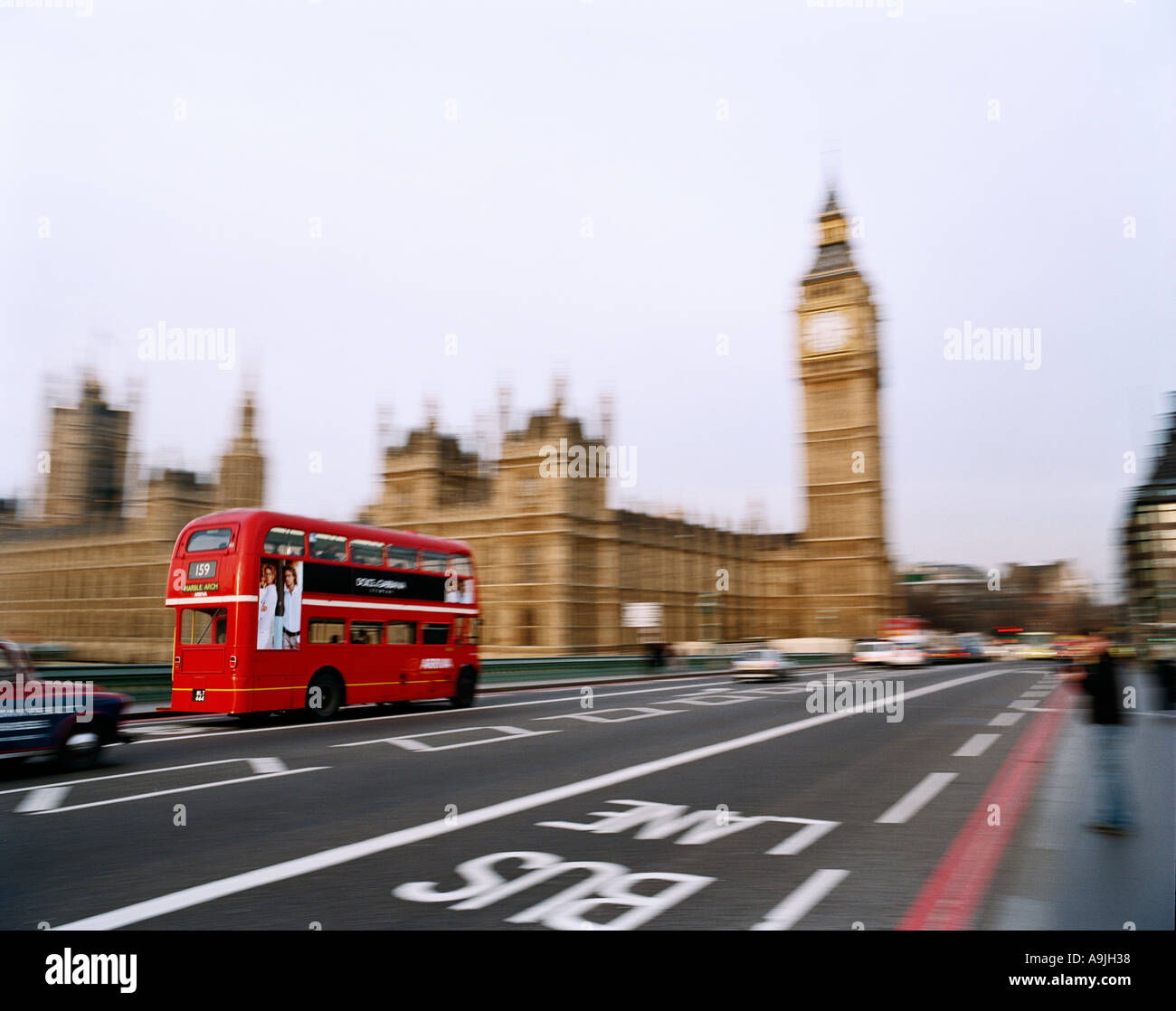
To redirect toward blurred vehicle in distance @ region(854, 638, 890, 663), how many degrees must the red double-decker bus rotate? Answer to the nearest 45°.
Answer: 0° — it already faces it

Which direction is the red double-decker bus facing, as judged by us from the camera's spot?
facing away from the viewer and to the right of the viewer

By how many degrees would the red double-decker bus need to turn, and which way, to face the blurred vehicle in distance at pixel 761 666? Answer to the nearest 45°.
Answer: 0° — it already faces it

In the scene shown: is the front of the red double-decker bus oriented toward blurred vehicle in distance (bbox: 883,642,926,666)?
yes
